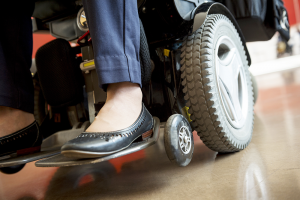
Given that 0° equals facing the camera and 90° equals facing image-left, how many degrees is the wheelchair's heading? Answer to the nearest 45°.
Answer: approximately 45°
